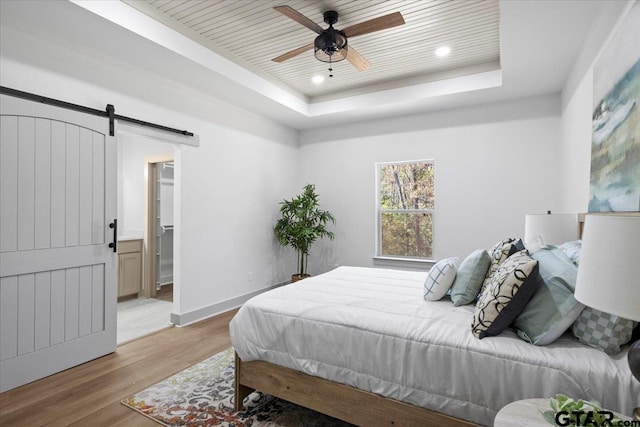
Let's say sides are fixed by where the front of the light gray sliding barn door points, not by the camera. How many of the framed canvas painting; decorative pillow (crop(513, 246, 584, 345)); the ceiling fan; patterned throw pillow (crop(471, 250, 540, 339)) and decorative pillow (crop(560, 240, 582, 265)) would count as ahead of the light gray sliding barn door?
5

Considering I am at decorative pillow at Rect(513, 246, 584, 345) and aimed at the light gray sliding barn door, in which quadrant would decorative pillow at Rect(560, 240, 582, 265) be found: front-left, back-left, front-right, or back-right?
back-right

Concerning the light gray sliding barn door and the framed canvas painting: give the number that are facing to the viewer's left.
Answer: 1

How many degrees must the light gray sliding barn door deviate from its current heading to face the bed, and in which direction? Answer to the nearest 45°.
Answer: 0° — it already faces it

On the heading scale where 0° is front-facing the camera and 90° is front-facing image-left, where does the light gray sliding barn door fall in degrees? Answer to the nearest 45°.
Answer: approximately 315°

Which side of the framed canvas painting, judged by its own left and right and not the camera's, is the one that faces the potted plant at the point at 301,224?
front

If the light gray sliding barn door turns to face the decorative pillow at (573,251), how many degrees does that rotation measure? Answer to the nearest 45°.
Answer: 0° — it already faces it

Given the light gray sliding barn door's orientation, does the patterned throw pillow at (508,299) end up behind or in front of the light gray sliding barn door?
in front

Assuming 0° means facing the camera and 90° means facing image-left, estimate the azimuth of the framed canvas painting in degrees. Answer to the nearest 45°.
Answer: approximately 90°

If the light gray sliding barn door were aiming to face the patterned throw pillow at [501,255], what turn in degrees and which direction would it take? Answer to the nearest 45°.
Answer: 0° — it already faces it

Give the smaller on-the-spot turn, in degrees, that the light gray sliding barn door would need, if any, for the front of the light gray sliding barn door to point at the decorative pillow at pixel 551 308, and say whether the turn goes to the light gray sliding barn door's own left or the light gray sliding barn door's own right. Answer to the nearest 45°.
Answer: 0° — it already faces it
